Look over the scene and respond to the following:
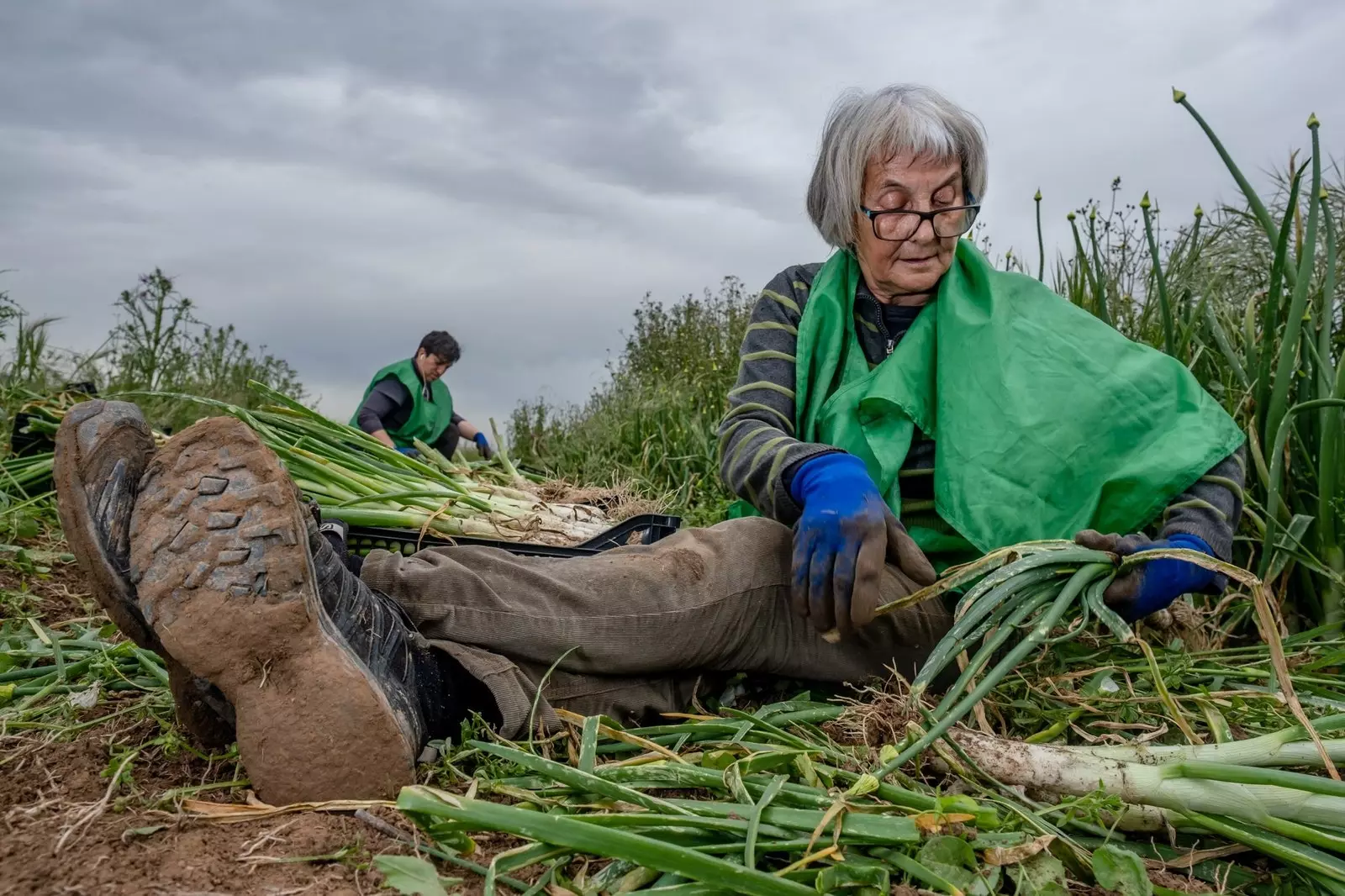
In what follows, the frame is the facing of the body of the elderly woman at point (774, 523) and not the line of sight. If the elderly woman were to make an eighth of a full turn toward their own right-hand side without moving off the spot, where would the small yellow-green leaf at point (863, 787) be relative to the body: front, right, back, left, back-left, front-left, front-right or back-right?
left

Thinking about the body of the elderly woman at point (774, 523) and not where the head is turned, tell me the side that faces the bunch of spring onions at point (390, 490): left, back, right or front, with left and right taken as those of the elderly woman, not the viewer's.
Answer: right

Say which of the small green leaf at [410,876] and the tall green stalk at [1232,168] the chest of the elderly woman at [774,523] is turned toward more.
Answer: the small green leaf

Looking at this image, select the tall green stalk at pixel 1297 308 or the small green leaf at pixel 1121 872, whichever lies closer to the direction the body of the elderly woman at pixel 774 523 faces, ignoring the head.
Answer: the small green leaf

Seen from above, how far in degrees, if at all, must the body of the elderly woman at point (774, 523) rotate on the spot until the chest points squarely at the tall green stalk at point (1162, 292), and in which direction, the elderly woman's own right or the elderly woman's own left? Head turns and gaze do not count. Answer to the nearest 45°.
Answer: approximately 180°

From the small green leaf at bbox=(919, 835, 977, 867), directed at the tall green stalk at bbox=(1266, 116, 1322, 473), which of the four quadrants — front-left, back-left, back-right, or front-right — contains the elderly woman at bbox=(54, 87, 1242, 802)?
front-left

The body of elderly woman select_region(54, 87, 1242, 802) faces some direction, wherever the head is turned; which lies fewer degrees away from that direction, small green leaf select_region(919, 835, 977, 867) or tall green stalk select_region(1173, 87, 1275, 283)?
the small green leaf

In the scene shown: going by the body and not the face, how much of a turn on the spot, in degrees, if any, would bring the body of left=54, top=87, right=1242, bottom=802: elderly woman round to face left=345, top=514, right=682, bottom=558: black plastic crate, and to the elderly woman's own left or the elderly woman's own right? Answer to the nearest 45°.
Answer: approximately 90° to the elderly woman's own right

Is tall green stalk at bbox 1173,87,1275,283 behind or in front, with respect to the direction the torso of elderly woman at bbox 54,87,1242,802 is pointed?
behind

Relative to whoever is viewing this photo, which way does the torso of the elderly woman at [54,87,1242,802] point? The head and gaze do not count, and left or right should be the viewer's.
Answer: facing the viewer and to the left of the viewer

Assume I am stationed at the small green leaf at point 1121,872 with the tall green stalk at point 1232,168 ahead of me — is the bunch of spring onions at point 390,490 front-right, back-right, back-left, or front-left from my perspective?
front-left

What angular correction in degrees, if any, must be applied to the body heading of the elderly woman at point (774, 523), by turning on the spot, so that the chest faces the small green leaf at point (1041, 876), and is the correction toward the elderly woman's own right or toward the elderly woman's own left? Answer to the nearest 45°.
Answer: approximately 45° to the elderly woman's own left
